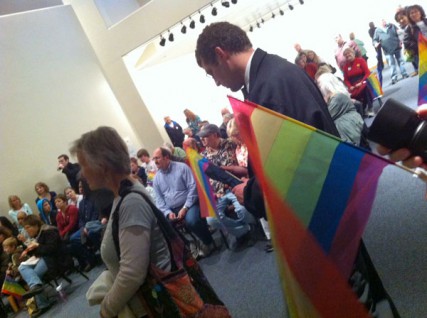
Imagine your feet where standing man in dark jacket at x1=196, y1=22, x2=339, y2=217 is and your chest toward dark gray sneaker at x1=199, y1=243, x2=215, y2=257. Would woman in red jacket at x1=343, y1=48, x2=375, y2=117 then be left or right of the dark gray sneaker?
right

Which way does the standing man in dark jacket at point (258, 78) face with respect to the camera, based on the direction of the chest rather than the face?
to the viewer's left

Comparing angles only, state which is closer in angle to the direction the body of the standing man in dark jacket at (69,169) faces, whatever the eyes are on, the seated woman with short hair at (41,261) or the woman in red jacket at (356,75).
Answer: the seated woman with short hair

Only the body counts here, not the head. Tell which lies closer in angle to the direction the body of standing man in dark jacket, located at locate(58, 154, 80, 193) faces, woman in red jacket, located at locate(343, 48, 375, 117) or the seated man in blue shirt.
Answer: the seated man in blue shirt

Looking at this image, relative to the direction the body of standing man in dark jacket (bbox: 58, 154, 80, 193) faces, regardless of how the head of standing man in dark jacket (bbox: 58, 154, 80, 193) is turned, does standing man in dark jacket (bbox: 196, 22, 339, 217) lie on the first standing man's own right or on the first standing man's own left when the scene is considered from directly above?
on the first standing man's own left

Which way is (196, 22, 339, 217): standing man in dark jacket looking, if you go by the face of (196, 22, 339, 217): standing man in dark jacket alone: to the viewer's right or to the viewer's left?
to the viewer's left
